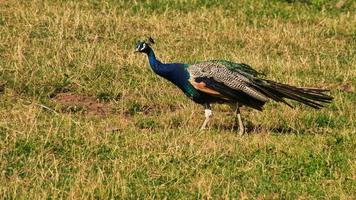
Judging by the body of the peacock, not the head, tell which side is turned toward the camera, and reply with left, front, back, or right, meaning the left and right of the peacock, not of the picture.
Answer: left
